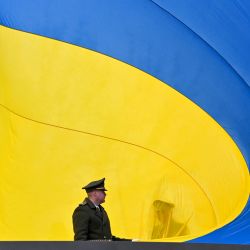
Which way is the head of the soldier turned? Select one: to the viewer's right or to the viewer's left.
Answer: to the viewer's right

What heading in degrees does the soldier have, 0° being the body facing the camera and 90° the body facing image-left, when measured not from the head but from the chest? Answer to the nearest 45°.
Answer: approximately 315°
